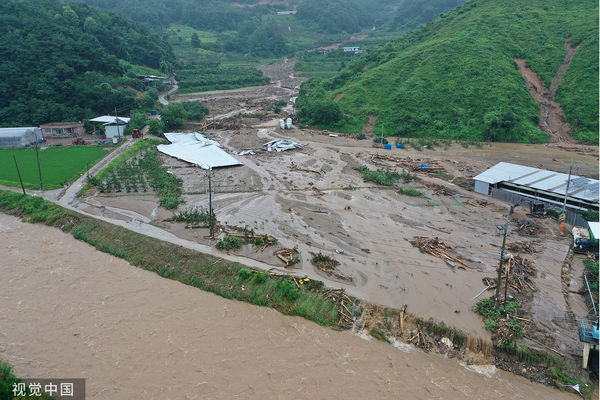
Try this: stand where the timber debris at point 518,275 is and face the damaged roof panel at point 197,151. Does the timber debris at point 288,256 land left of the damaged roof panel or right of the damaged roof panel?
left

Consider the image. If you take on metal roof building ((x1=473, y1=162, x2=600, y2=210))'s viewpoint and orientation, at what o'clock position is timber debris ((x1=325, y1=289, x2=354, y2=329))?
The timber debris is roughly at 1 o'clock from the metal roof building.

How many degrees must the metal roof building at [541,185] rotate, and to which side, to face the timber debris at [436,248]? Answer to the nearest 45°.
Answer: approximately 45° to its right

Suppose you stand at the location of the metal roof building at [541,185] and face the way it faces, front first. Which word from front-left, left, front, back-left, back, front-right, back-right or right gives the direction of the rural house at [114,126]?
front-right

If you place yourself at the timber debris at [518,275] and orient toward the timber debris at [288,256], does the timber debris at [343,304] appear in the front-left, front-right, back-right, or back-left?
front-left

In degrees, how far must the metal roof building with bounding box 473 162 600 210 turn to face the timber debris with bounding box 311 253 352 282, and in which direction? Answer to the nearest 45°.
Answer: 0° — it already faces it

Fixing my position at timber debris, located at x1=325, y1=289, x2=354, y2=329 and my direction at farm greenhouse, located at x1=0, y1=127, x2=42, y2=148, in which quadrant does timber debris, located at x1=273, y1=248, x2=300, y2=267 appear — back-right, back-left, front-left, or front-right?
front-right

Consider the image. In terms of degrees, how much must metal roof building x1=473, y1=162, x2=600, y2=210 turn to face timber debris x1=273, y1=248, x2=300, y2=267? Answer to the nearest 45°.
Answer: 0° — it already faces it

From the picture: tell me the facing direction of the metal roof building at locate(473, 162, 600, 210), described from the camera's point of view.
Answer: facing the viewer and to the left of the viewer

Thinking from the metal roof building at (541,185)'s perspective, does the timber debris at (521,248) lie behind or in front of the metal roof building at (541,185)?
in front

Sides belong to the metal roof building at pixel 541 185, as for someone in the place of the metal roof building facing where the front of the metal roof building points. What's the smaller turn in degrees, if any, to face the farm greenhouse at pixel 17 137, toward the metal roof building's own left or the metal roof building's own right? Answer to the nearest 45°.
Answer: approximately 45° to the metal roof building's own right
